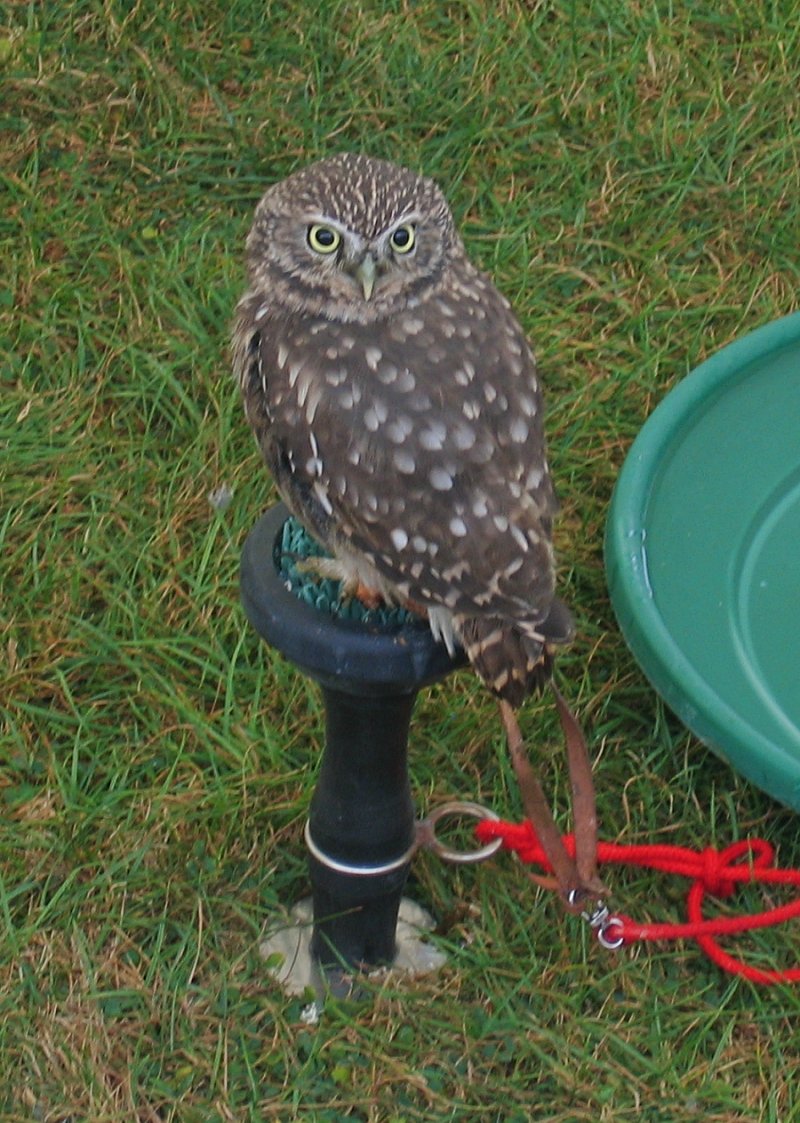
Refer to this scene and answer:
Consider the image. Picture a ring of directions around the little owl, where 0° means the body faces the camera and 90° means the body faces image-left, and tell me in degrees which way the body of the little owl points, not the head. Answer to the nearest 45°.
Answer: approximately 135°

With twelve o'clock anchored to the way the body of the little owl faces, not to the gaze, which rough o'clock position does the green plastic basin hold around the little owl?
The green plastic basin is roughly at 3 o'clock from the little owl.
